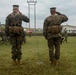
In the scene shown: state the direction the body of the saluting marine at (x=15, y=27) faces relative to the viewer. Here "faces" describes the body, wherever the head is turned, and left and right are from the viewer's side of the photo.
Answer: facing away from the viewer

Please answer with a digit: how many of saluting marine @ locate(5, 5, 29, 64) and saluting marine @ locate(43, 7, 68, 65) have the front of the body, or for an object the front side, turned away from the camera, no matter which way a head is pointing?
2

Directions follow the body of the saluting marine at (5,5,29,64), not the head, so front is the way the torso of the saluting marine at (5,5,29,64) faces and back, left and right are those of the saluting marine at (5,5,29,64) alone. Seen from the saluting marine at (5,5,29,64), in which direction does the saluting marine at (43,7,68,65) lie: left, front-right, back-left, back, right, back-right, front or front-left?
right

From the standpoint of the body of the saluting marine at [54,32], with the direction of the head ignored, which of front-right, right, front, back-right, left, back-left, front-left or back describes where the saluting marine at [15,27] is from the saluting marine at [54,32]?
left

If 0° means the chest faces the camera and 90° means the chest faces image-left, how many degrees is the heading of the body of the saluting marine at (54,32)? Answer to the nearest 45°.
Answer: approximately 180°
